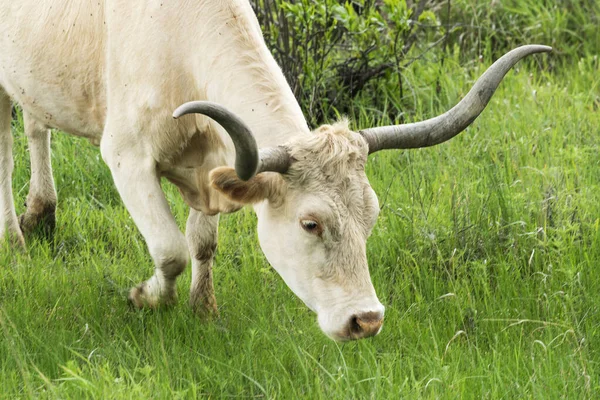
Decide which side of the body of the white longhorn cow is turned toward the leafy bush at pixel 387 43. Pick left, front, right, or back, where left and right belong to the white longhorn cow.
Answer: left

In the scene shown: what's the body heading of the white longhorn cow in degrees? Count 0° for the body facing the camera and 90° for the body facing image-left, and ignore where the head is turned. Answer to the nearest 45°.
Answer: approximately 315°
